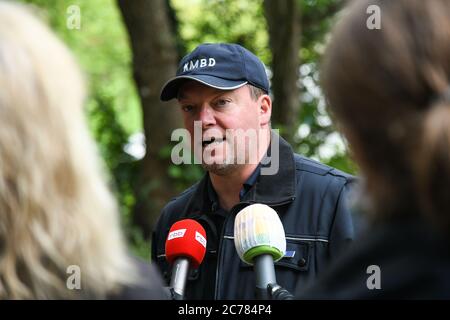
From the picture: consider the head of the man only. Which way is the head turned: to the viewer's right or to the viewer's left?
to the viewer's left

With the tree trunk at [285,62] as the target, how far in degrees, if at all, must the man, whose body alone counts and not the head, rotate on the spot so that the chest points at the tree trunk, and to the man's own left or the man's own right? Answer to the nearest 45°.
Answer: approximately 135° to the man's own right

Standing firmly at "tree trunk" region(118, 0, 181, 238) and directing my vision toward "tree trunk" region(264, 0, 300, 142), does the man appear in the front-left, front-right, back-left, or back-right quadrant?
front-right

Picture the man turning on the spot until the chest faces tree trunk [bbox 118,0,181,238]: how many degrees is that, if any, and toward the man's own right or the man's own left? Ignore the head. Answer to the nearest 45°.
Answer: approximately 135° to the man's own right

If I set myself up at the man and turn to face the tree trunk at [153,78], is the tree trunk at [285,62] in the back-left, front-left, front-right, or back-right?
front-right
